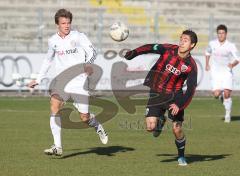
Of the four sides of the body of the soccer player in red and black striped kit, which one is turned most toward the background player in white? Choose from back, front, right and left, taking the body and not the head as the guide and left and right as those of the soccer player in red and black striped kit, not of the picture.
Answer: back

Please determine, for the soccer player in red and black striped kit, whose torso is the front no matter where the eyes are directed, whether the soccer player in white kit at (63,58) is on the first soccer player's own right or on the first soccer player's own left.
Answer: on the first soccer player's own right

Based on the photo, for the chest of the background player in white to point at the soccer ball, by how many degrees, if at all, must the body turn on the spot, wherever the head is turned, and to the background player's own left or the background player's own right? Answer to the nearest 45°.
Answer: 0° — they already face it

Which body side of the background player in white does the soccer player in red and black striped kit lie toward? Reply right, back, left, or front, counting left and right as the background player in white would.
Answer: front

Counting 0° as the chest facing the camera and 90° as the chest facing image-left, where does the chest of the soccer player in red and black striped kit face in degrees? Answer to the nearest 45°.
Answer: approximately 0°
